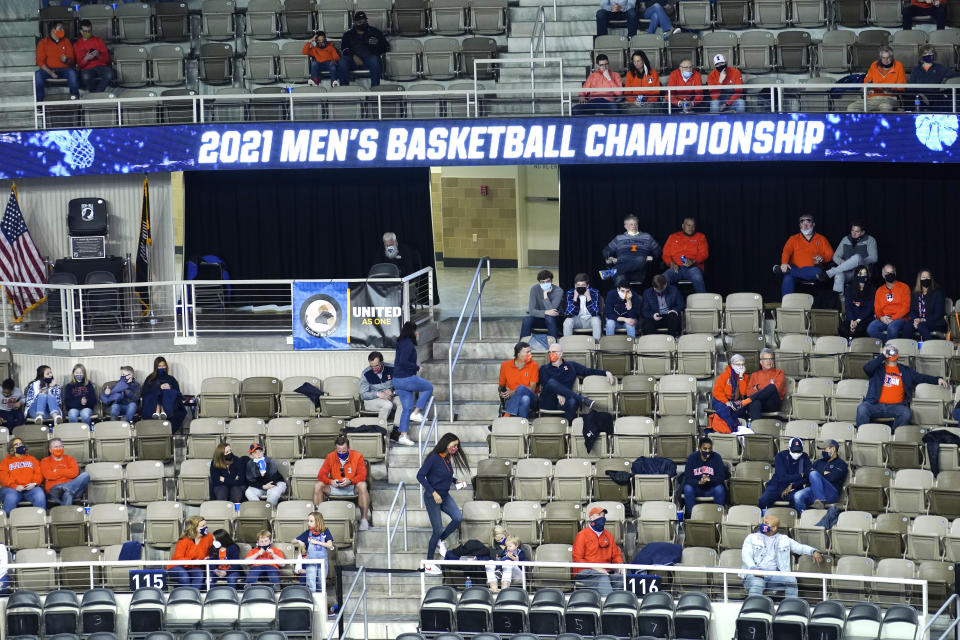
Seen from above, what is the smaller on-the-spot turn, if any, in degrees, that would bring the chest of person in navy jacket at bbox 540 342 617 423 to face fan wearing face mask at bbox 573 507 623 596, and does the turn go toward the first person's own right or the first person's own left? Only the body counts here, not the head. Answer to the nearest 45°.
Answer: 0° — they already face them

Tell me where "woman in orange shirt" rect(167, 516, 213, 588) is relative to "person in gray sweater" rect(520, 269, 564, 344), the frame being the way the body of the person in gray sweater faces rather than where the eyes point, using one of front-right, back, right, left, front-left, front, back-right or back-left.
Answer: front-right

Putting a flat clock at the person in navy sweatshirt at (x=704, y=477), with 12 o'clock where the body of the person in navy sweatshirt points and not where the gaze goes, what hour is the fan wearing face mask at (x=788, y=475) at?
The fan wearing face mask is roughly at 9 o'clock from the person in navy sweatshirt.

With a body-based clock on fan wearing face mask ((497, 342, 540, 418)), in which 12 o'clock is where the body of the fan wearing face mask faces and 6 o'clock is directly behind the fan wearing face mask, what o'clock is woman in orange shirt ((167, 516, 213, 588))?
The woman in orange shirt is roughly at 2 o'clock from the fan wearing face mask.

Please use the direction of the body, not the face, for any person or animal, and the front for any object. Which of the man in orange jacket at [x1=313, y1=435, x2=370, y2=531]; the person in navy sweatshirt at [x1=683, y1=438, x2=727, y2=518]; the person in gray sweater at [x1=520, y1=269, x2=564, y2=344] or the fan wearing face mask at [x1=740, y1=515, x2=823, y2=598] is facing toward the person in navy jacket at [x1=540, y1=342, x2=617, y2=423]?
the person in gray sweater

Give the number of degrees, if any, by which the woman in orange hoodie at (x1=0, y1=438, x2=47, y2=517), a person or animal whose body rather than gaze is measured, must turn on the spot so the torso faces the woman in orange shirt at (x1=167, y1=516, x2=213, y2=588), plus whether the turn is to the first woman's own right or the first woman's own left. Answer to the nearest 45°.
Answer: approximately 45° to the first woman's own left
